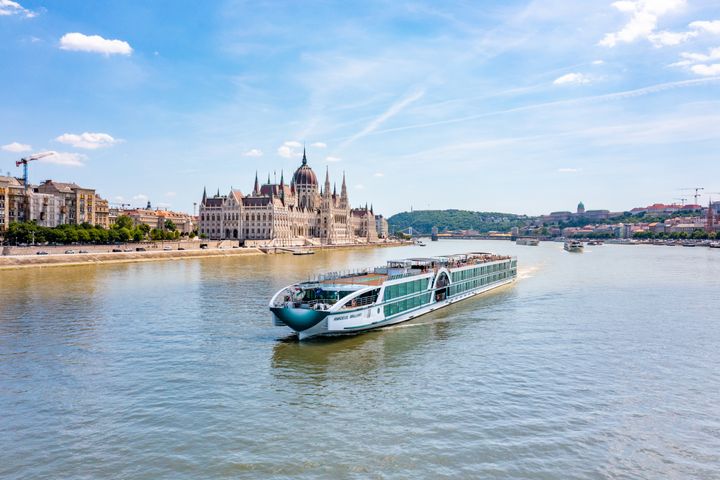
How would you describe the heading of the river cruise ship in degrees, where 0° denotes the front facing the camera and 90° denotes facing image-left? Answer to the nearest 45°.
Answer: approximately 45°
